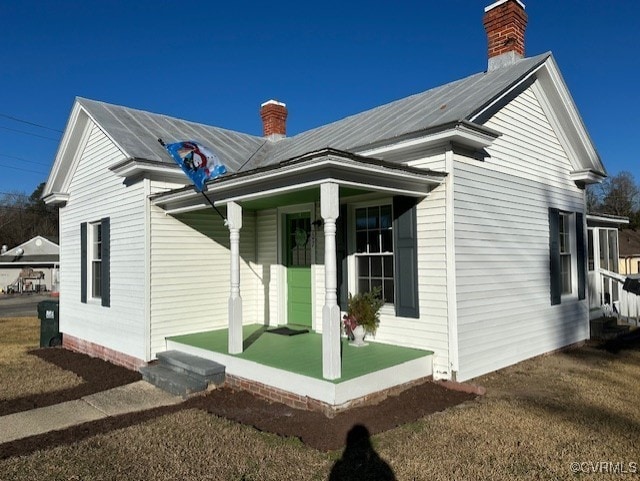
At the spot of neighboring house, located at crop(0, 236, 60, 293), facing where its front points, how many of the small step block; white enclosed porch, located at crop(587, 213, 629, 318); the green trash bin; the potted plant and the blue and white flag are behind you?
0

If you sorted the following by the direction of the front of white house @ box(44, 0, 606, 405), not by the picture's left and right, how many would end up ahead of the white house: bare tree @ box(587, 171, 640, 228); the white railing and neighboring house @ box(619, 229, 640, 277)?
0

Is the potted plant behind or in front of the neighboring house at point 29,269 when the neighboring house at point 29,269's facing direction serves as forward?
in front

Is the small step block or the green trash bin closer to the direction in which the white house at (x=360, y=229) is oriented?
the small step block

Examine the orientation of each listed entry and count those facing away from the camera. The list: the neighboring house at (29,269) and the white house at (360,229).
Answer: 0

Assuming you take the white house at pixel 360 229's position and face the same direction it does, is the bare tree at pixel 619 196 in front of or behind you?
behind

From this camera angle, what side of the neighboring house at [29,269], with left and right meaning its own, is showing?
front

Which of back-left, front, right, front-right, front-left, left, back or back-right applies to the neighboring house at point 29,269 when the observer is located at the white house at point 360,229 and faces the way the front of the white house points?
right

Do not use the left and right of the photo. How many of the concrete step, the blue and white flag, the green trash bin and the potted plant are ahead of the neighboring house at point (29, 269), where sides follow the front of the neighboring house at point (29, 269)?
4

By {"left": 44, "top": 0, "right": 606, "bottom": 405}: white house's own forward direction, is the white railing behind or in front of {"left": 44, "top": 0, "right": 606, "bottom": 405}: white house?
behind

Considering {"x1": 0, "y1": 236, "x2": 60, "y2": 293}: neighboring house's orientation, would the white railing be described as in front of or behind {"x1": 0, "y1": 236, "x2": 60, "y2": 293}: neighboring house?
in front

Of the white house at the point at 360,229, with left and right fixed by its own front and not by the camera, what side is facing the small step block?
front

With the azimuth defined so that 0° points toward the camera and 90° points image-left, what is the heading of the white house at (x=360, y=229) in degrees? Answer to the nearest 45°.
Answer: approximately 45°

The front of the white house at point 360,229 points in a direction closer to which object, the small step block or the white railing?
the small step block

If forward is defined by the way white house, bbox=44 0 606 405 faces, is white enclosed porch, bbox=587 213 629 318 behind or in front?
behind

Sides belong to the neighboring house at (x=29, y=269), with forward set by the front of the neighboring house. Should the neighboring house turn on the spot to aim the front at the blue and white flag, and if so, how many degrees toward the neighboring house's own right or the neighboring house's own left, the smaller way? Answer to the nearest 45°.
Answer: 0° — it already faces it
